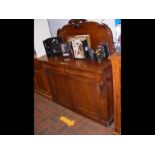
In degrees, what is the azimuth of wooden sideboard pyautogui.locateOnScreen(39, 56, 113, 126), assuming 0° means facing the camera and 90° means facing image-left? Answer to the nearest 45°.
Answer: approximately 45°
